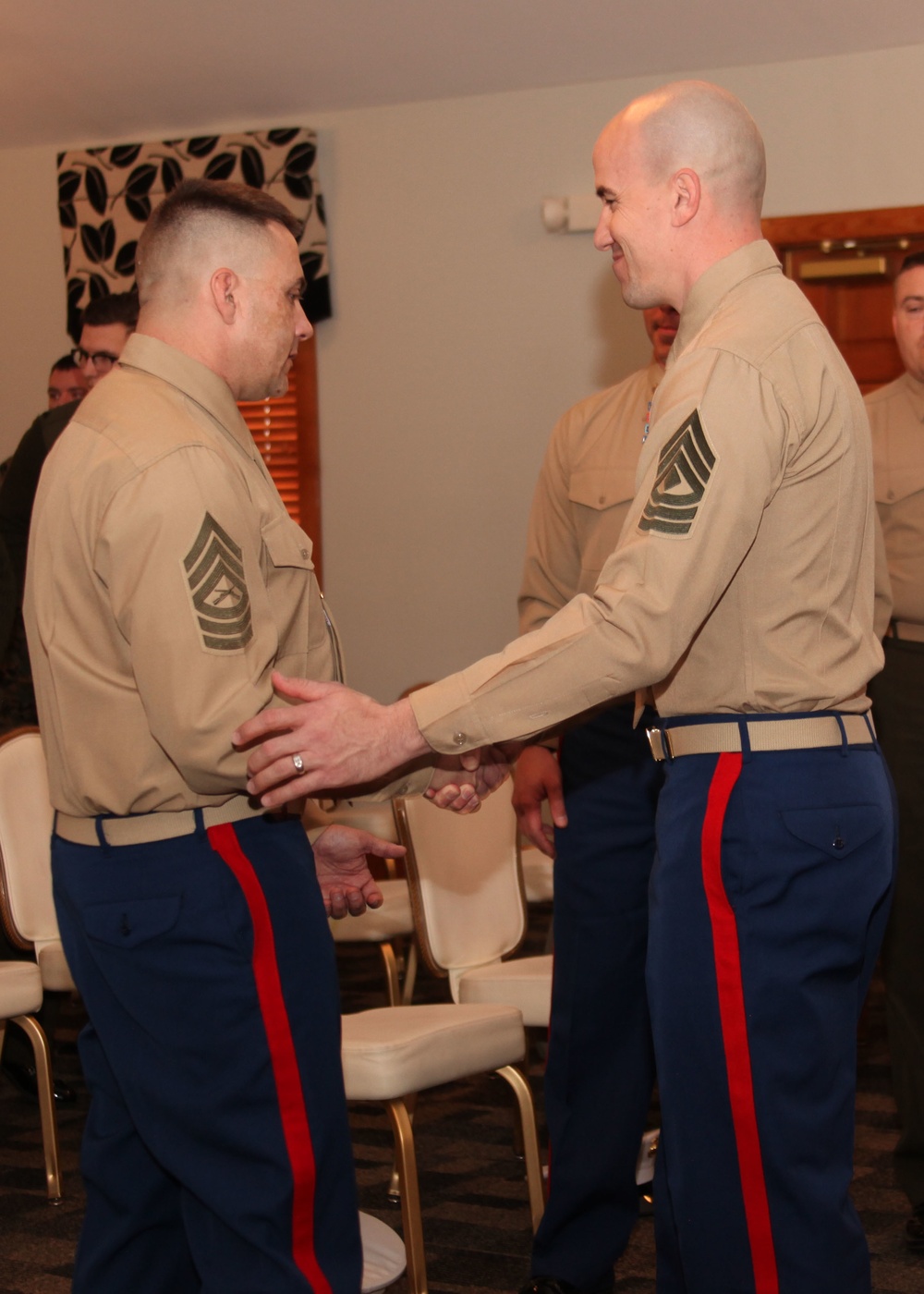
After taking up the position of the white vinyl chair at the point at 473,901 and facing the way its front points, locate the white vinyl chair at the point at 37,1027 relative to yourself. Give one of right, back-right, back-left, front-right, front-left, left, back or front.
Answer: back-right

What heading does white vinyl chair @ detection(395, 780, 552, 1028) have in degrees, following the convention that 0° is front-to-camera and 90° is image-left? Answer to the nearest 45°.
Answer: approximately 315°

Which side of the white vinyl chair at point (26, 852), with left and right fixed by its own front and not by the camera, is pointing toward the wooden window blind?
left

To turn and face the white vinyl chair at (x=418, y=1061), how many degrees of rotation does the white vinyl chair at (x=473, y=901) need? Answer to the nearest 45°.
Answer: approximately 45° to its right

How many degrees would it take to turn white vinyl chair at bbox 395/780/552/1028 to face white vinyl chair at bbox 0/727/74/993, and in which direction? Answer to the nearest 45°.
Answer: approximately 135° to its right

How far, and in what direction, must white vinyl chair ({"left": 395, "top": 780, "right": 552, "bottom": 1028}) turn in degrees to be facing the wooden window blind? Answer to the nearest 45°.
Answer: approximately 135° to its left

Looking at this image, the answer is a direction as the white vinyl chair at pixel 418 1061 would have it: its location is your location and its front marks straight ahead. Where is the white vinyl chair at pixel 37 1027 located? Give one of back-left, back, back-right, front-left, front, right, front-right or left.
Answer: back

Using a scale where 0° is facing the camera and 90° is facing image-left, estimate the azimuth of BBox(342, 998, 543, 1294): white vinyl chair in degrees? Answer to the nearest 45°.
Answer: approximately 315°
